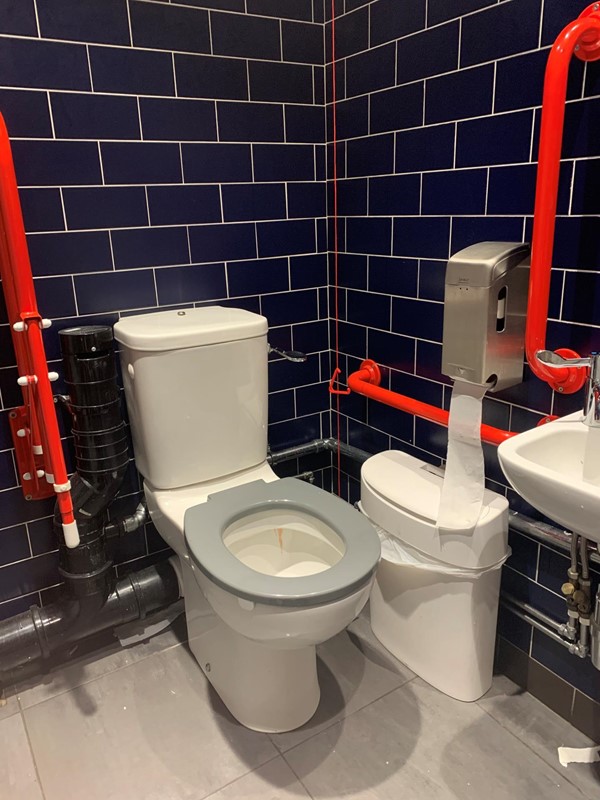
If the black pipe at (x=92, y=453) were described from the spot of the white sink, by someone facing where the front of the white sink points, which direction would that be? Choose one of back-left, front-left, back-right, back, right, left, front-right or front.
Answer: front-right

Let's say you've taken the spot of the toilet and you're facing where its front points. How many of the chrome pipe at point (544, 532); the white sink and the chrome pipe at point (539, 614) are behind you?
0

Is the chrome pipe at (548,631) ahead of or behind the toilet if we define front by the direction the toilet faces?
ahead

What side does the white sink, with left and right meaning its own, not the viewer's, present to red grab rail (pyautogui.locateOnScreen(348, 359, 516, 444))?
right

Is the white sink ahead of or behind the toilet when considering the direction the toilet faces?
ahead

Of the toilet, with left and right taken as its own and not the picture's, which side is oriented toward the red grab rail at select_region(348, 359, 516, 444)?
left

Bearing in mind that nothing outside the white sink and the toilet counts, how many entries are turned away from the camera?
0

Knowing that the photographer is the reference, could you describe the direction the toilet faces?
facing the viewer and to the right of the viewer

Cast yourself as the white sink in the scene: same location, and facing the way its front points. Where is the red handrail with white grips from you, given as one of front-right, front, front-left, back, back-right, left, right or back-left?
front-right

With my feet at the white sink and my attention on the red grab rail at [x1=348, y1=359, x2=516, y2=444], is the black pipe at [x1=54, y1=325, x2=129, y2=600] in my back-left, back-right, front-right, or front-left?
front-left

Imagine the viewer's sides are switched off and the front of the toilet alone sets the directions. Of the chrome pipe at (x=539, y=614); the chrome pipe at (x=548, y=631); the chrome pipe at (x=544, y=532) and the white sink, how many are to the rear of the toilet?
0
